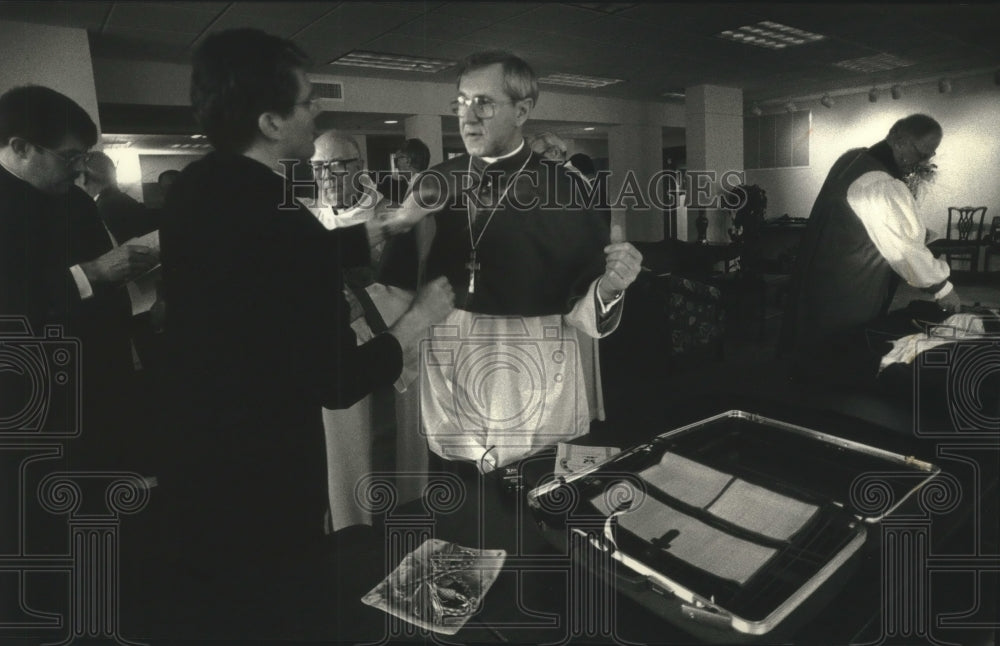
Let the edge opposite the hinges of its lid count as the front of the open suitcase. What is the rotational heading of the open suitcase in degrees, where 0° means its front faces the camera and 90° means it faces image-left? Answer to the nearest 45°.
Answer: approximately 45°

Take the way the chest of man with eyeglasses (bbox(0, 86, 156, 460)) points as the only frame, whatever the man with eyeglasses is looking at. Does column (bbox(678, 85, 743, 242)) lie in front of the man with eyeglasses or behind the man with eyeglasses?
in front

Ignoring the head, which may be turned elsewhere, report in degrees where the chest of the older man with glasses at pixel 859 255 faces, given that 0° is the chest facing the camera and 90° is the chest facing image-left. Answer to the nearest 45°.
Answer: approximately 270°

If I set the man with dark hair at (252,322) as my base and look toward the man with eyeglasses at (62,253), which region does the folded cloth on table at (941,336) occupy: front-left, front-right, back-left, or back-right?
back-right

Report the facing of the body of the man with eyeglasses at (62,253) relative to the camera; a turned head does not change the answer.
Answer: to the viewer's right

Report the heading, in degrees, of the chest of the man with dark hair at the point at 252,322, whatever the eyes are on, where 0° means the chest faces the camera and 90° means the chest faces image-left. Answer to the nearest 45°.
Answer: approximately 225°

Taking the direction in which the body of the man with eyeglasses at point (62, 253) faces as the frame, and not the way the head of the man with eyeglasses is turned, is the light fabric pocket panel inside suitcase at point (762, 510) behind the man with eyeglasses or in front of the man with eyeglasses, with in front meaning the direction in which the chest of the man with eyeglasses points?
in front

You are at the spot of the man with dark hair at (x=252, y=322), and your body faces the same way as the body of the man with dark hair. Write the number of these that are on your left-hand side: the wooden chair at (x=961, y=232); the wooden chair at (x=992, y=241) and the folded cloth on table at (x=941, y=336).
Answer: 0

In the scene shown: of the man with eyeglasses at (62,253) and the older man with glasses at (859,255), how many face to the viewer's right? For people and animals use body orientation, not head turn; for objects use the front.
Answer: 2

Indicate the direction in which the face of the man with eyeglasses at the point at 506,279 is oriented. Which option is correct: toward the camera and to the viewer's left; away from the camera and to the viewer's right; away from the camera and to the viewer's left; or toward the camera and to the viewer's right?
toward the camera and to the viewer's left
